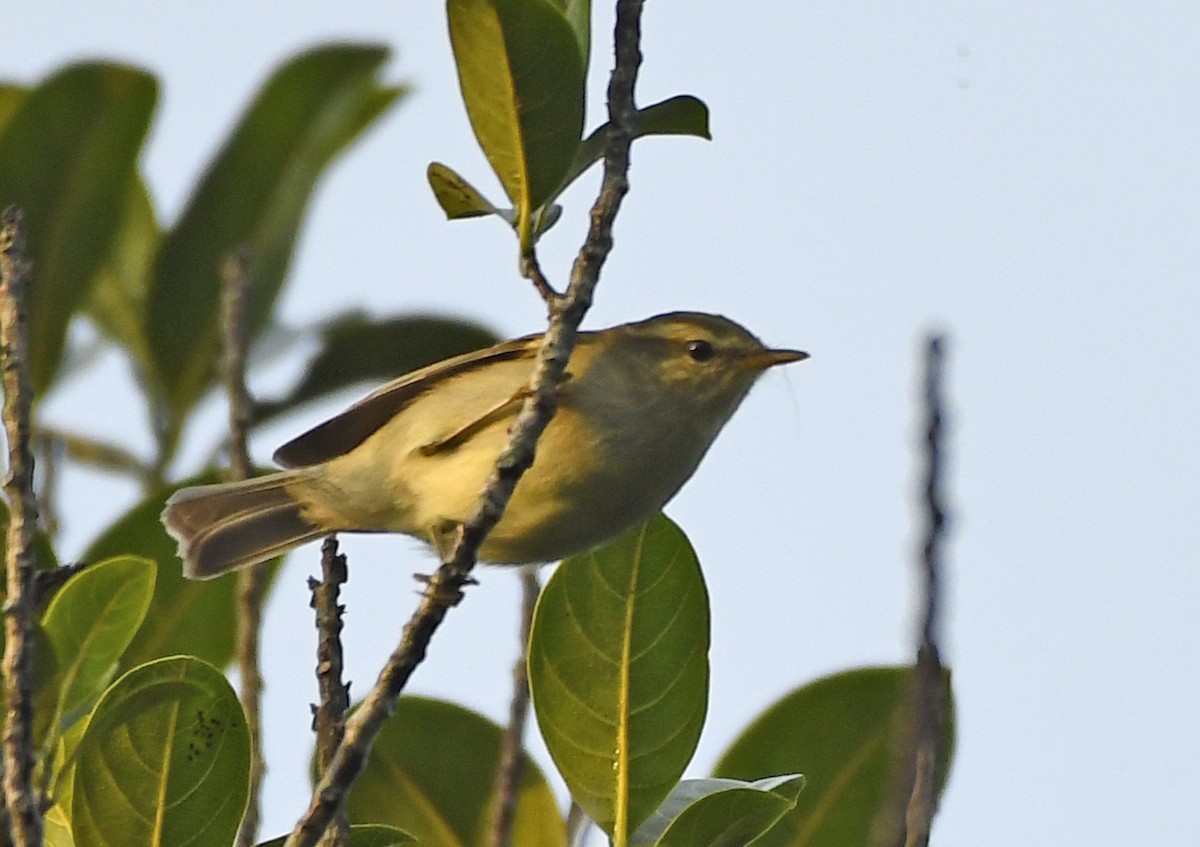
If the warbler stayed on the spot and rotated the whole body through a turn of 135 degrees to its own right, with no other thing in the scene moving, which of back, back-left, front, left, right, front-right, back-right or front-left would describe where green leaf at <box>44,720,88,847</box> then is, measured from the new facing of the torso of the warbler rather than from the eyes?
front

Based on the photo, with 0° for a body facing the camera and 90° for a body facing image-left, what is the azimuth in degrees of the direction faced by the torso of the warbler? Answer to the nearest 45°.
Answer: approximately 270°

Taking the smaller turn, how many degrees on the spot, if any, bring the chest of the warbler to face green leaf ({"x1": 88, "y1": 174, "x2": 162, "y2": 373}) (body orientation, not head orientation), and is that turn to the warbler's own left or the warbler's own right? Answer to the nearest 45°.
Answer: approximately 135° to the warbler's own left

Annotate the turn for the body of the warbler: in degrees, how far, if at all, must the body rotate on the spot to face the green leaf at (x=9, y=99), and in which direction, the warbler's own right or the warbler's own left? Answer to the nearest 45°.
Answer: approximately 135° to the warbler's own left

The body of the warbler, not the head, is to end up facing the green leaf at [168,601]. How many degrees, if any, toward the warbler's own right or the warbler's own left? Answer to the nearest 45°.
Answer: approximately 180°

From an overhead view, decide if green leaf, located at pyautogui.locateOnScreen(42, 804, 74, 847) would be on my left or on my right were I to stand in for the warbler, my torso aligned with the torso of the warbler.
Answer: on my right
